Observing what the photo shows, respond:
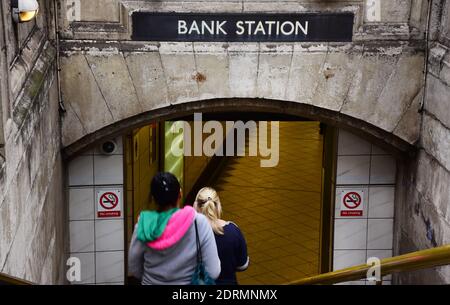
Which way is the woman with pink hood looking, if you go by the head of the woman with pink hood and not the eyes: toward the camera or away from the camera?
away from the camera

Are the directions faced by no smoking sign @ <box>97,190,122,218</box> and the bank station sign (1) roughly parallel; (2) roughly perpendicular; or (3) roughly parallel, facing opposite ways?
roughly parallel

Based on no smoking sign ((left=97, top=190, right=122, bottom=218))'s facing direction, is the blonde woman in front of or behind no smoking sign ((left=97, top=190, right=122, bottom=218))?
in front

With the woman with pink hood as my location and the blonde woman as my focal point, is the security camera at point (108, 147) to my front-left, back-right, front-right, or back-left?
front-left

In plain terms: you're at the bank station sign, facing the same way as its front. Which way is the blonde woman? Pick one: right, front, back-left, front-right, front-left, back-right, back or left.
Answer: front

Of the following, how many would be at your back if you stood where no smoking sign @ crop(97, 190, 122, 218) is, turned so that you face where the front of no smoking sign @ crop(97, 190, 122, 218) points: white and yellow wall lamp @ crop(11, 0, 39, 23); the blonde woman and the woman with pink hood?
0

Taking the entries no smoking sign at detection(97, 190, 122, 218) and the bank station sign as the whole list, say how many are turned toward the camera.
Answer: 2

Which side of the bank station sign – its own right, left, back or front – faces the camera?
front

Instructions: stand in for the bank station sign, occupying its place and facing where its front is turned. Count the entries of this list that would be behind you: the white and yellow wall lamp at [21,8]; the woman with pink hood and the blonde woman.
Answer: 0

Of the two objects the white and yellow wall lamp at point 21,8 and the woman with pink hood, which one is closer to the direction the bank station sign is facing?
the woman with pink hood

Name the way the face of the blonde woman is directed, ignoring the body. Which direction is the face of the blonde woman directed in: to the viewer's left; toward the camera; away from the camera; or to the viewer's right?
away from the camera

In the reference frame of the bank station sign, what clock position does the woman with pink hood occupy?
The woman with pink hood is roughly at 12 o'clock from the bank station sign.

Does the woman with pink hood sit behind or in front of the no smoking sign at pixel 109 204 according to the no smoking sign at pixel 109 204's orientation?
in front
